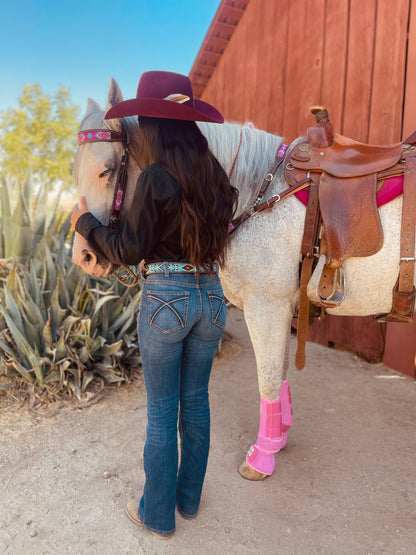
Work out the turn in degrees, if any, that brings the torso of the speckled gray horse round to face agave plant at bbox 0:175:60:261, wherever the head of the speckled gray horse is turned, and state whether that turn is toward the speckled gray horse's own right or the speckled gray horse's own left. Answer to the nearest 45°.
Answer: approximately 45° to the speckled gray horse's own right

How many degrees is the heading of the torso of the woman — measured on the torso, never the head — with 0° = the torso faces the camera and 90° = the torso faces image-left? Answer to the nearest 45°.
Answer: approximately 135°

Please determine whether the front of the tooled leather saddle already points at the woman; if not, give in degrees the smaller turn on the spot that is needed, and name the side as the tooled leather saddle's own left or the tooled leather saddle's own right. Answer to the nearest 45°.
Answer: approximately 45° to the tooled leather saddle's own left

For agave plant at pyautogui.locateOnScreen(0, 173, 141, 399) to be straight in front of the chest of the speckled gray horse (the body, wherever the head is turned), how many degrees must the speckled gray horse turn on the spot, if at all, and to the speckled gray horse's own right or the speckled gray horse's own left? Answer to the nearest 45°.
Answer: approximately 45° to the speckled gray horse's own right

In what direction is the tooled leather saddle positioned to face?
to the viewer's left

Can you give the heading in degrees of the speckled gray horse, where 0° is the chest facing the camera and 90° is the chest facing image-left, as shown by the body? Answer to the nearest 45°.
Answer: approximately 90°

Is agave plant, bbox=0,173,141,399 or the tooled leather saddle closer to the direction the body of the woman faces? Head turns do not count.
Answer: the agave plant
